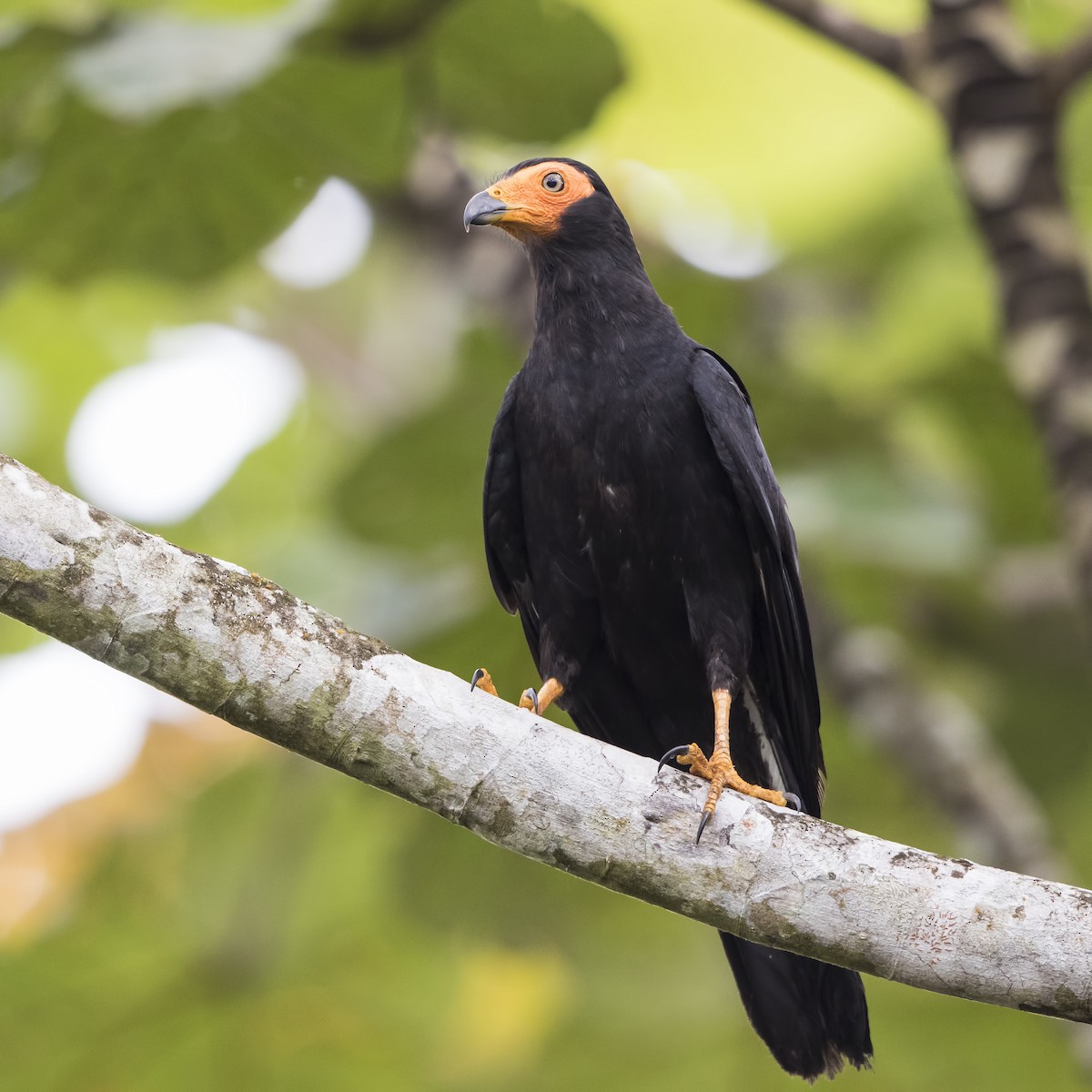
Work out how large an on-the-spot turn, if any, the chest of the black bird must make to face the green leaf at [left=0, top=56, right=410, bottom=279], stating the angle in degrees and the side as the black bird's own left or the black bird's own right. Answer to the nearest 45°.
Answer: approximately 90° to the black bird's own right

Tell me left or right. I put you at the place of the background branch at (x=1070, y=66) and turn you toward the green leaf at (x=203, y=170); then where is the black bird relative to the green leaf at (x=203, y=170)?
left

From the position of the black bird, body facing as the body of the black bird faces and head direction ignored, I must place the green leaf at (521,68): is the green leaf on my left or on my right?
on my right

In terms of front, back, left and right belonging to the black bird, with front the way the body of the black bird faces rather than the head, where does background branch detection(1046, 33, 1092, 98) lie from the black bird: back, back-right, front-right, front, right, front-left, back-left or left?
back

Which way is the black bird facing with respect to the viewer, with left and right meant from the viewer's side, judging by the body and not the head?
facing the viewer and to the left of the viewer

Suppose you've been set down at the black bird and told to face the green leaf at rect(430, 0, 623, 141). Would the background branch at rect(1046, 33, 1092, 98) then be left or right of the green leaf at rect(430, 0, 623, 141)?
right

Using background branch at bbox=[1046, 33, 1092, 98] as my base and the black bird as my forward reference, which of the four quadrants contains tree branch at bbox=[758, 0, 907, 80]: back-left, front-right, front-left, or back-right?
front-right

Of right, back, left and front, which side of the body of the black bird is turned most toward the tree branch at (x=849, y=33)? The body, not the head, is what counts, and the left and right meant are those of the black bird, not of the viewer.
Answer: back

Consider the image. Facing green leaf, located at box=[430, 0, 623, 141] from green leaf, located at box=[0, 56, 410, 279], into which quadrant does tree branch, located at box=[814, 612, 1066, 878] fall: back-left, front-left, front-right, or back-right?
front-right
